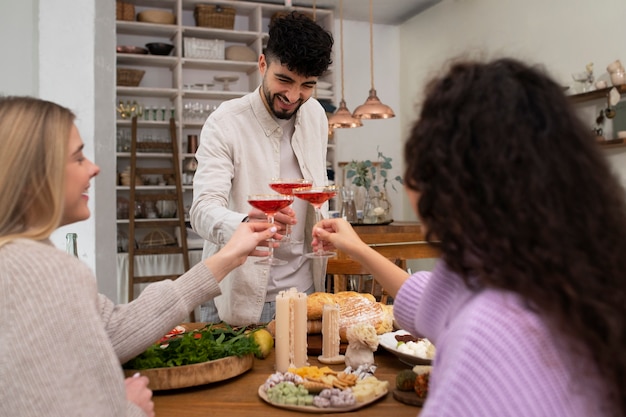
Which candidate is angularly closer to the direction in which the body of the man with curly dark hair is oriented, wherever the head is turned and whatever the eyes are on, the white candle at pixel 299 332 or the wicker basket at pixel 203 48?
the white candle

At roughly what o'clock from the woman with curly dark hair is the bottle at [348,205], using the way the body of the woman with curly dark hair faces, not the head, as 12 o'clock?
The bottle is roughly at 1 o'clock from the woman with curly dark hair.

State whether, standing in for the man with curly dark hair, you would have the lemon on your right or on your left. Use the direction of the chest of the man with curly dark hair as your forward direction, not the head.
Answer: on your right

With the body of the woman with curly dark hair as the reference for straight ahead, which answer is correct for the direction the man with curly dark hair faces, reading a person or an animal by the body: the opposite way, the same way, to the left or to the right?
the opposite way

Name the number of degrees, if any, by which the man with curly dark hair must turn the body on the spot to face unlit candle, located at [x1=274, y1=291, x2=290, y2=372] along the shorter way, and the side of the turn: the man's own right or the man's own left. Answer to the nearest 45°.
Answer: approximately 45° to the man's own right

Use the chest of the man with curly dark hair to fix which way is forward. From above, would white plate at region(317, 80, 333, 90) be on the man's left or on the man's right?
on the man's left

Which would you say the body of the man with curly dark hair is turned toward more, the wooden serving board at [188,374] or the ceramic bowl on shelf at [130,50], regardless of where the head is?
the wooden serving board

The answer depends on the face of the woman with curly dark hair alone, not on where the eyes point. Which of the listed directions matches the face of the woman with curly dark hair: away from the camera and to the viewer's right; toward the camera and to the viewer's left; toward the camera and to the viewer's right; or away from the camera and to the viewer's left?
away from the camera and to the viewer's left

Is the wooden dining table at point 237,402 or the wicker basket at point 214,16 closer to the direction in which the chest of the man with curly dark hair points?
the wooden dining table

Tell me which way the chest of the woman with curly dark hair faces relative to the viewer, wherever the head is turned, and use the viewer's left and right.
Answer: facing away from the viewer and to the left of the viewer

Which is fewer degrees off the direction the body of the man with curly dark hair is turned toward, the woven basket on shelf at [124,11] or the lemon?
the lemon

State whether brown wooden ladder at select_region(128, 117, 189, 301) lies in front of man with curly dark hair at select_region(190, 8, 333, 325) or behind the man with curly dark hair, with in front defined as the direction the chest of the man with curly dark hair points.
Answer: behind

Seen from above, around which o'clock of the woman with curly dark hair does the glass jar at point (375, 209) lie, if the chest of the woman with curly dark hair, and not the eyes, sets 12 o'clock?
The glass jar is roughly at 1 o'clock from the woman with curly dark hair.
